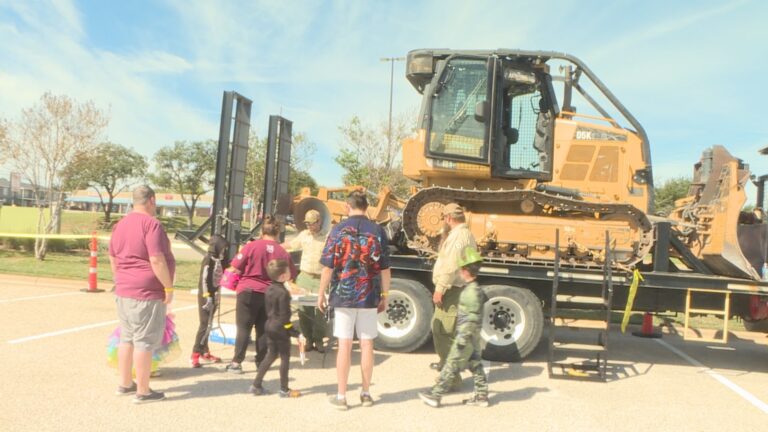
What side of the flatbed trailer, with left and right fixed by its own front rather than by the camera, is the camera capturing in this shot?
right

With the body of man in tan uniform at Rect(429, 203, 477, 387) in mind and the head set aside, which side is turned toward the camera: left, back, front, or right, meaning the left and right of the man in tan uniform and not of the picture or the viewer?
left

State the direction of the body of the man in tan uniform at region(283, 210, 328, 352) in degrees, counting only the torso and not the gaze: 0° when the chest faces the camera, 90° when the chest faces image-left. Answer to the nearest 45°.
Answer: approximately 45°

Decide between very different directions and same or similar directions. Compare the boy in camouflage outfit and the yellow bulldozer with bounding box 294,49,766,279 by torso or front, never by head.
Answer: very different directions

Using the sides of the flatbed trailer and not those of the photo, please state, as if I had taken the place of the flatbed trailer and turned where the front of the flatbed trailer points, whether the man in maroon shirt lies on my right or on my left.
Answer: on my right

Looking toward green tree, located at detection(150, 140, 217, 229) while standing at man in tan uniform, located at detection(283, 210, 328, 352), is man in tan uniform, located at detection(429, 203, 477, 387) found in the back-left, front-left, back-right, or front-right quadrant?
back-right

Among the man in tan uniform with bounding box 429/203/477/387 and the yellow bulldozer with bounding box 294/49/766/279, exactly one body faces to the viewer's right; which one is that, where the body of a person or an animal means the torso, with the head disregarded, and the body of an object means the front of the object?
the yellow bulldozer

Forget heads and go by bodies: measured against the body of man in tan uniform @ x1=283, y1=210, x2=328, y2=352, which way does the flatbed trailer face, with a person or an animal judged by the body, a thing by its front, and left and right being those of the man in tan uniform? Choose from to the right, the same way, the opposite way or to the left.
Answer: to the left

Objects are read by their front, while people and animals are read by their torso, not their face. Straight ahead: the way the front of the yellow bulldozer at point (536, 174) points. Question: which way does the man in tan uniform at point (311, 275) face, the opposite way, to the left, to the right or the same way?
to the right

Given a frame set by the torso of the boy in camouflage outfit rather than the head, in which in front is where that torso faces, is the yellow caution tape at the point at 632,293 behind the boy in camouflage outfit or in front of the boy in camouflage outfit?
behind

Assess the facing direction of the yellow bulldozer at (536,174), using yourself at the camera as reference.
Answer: facing to the right of the viewer

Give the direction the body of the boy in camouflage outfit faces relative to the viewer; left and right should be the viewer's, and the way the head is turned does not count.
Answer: facing to the left of the viewer

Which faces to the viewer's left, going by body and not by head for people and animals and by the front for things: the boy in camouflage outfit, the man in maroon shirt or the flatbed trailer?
the boy in camouflage outfit

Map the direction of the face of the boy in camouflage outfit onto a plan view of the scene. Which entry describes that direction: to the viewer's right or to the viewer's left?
to the viewer's left

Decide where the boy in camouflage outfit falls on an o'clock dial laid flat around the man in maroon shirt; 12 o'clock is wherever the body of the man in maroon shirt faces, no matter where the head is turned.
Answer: The boy in camouflage outfit is roughly at 2 o'clock from the man in maroon shirt.

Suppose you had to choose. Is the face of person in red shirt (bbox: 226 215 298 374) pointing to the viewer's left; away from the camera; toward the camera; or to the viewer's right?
away from the camera

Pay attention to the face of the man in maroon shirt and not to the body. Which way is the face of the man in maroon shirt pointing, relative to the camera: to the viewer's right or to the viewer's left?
to the viewer's right

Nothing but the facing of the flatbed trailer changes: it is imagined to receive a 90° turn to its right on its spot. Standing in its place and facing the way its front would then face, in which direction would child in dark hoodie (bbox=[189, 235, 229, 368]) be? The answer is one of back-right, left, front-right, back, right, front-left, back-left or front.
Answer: front-right
